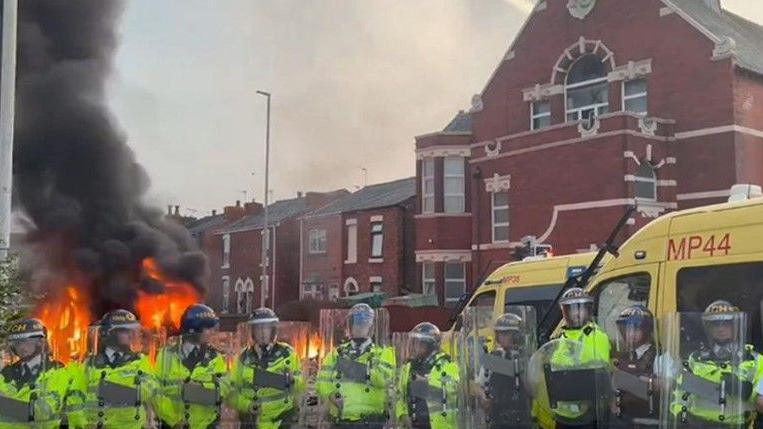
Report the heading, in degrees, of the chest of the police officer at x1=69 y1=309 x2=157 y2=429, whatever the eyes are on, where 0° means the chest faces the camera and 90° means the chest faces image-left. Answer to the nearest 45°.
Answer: approximately 0°

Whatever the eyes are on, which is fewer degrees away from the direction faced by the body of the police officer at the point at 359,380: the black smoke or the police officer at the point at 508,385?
the police officer

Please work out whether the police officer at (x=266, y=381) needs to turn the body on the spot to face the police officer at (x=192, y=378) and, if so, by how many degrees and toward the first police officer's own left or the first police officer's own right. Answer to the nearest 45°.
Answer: approximately 90° to the first police officer's own right

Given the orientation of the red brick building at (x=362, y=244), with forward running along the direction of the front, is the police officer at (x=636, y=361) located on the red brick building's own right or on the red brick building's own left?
on the red brick building's own left

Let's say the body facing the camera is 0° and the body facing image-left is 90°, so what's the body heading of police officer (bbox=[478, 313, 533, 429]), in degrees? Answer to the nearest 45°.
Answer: approximately 45°

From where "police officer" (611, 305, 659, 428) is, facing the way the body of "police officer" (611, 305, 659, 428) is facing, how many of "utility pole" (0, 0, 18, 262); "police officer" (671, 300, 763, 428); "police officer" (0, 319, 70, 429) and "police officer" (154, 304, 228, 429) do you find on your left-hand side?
1

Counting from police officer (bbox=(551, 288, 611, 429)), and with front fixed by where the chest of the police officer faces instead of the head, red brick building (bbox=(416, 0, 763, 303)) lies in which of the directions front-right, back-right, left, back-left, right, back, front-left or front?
back-right

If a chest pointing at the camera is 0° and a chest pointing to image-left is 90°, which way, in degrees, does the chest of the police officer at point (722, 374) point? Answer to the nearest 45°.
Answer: approximately 0°
